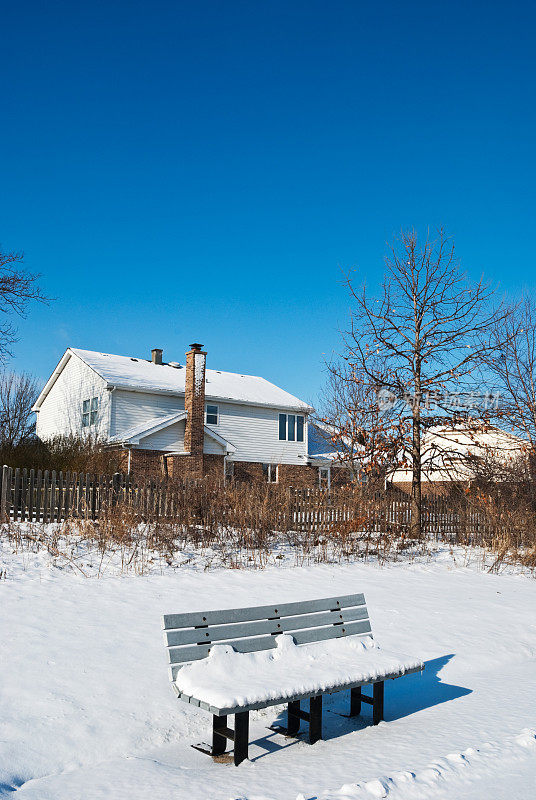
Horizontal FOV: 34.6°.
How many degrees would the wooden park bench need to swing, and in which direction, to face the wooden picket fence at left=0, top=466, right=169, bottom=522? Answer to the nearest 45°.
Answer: approximately 180°

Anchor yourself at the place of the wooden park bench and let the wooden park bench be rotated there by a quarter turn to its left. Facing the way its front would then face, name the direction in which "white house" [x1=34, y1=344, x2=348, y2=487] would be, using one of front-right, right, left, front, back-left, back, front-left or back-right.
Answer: front-left

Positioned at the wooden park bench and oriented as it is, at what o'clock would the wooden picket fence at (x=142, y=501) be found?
The wooden picket fence is roughly at 7 o'clock from the wooden park bench.

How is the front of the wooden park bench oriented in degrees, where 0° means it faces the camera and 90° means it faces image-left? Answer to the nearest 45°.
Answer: approximately 315°
